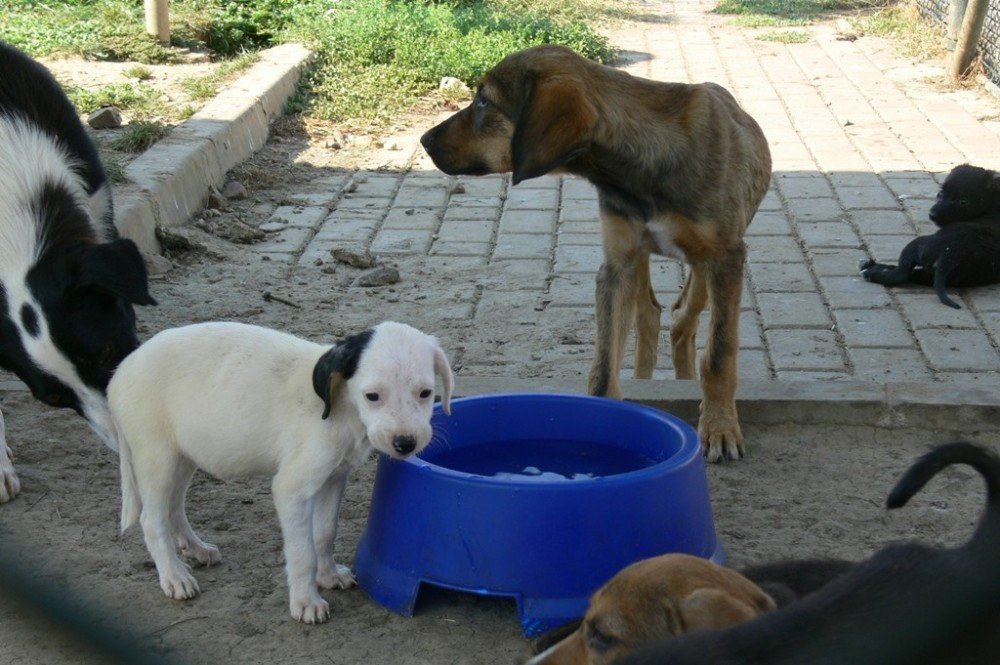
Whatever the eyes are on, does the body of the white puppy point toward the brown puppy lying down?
yes

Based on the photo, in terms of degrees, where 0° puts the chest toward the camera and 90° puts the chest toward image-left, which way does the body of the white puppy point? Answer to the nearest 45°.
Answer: approximately 315°

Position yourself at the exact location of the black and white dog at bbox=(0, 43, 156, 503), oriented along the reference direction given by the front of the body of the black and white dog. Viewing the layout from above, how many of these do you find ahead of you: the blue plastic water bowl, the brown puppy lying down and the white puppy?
3

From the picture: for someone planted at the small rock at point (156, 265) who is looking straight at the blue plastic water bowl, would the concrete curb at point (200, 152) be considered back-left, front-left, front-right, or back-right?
back-left

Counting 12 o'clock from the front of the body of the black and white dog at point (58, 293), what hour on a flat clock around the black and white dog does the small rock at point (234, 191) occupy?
The small rock is roughly at 8 o'clock from the black and white dog.

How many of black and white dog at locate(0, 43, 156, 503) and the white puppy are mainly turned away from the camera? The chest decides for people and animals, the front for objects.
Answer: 0

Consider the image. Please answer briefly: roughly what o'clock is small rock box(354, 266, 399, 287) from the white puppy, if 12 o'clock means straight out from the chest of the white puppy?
The small rock is roughly at 8 o'clock from the white puppy.

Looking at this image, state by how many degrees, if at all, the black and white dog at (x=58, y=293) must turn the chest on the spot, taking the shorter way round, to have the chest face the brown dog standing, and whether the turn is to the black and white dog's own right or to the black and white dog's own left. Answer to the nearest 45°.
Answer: approximately 45° to the black and white dog's own left

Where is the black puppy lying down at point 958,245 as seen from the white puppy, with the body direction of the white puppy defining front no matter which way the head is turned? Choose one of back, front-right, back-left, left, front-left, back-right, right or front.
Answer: left

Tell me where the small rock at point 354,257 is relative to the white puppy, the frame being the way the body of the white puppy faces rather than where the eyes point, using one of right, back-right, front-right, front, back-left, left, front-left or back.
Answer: back-left

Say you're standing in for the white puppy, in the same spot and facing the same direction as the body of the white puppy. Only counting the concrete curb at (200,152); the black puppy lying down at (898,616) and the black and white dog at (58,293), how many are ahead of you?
1

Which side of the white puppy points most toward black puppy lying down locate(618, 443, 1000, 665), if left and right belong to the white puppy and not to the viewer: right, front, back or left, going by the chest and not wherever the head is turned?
front
